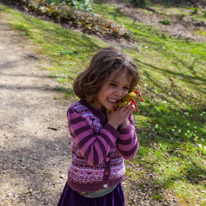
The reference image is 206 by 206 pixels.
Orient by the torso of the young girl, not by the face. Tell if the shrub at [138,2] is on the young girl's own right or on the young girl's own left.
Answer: on the young girl's own left

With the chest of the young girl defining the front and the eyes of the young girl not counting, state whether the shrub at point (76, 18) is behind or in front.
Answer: behind

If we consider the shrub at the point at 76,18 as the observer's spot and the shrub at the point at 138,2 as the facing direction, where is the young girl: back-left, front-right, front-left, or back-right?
back-right

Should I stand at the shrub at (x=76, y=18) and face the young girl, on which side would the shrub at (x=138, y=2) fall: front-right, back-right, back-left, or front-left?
back-left

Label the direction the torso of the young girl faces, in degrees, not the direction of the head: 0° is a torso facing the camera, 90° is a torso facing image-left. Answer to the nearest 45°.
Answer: approximately 315°
